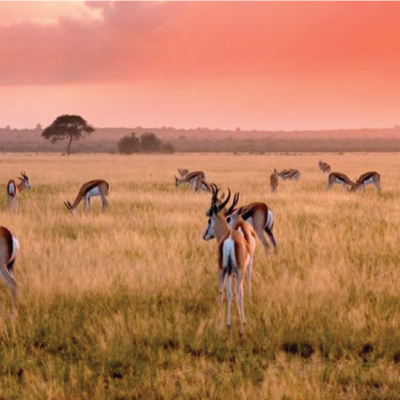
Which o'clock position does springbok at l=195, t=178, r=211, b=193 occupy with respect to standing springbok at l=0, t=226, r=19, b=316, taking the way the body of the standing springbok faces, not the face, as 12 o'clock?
The springbok is roughly at 4 o'clock from the standing springbok.

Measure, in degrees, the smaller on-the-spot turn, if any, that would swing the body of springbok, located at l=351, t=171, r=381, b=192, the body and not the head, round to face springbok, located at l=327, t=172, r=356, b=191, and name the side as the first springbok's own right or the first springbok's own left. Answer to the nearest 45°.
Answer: approximately 45° to the first springbok's own right

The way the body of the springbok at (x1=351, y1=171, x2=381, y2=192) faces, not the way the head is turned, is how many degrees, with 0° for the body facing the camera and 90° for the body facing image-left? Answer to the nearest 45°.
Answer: approximately 90°

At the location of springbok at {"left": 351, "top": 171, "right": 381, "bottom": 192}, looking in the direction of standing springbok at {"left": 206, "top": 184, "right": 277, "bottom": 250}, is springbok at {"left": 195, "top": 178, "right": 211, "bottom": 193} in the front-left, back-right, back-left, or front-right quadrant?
front-right

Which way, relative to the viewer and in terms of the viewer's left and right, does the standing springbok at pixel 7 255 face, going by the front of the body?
facing to the left of the viewer

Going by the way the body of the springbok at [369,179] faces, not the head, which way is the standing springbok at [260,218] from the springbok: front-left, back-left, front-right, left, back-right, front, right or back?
left

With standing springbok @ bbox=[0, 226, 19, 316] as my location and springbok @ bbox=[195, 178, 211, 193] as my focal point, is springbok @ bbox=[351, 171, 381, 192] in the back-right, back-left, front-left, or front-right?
front-right
